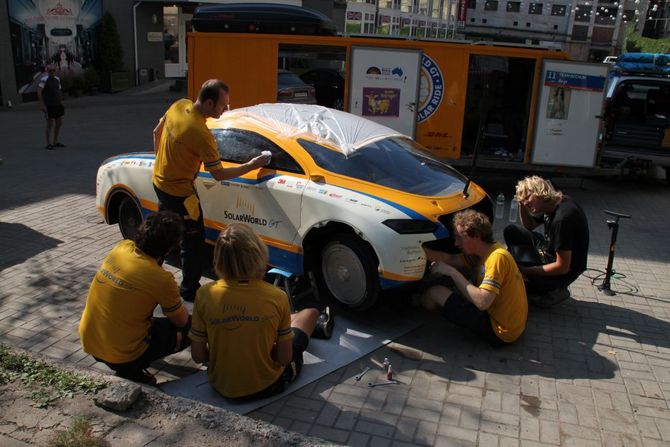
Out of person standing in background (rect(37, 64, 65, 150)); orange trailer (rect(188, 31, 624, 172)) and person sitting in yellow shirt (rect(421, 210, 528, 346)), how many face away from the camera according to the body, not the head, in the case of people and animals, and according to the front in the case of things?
0

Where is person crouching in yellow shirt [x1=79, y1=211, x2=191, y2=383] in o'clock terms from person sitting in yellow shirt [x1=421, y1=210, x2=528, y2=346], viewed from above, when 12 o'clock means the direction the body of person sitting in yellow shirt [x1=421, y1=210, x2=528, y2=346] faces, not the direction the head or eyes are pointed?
person crouching in yellow shirt [x1=79, y1=211, x2=191, y2=383] is roughly at 11 o'clock from person sitting in yellow shirt [x1=421, y1=210, x2=528, y2=346].

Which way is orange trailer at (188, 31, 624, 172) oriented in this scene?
to the viewer's right

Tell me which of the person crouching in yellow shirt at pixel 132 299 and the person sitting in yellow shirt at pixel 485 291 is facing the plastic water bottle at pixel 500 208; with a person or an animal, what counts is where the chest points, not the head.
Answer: the person crouching in yellow shirt at pixel 132 299

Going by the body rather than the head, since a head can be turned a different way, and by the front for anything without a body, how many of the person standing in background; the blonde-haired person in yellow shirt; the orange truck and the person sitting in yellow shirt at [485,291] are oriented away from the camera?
1

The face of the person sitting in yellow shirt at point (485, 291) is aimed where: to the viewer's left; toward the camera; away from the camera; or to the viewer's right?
to the viewer's left

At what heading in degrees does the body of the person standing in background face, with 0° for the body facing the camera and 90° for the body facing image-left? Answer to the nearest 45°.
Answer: approximately 315°

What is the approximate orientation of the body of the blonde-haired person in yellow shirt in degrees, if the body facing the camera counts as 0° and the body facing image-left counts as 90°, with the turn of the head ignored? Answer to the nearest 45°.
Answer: approximately 180°

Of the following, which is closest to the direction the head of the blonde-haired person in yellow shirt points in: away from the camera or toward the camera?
away from the camera

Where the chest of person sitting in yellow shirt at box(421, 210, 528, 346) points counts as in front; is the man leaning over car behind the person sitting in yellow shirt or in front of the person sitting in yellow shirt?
in front

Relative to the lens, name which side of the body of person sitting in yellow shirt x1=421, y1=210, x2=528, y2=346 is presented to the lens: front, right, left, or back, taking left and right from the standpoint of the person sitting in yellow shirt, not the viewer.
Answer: left

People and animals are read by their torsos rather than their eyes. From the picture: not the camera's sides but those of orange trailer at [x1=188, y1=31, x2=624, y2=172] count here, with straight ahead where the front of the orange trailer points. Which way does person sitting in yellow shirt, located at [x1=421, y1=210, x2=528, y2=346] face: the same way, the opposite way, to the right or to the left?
the opposite way

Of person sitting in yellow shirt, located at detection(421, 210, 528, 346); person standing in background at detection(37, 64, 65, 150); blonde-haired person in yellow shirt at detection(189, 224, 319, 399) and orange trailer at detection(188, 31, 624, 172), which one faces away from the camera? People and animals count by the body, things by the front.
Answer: the blonde-haired person in yellow shirt

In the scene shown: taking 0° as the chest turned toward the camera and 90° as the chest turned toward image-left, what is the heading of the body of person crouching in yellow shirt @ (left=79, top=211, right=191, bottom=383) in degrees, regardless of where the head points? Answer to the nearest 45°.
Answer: approximately 225°

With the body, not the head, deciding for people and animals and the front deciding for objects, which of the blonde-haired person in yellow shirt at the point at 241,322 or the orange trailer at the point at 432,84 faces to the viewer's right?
the orange trailer
